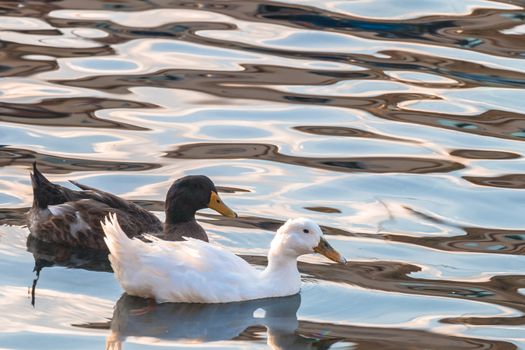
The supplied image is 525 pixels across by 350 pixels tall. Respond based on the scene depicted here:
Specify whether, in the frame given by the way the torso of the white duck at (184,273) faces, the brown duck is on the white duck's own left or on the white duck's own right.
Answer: on the white duck's own left

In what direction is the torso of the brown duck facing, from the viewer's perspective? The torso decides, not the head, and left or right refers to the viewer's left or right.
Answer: facing to the right of the viewer

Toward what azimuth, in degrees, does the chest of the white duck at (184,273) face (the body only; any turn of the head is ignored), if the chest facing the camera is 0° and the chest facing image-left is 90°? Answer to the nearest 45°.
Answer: approximately 270°

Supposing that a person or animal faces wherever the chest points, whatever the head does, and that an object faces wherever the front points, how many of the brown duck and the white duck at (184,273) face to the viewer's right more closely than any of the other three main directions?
2
